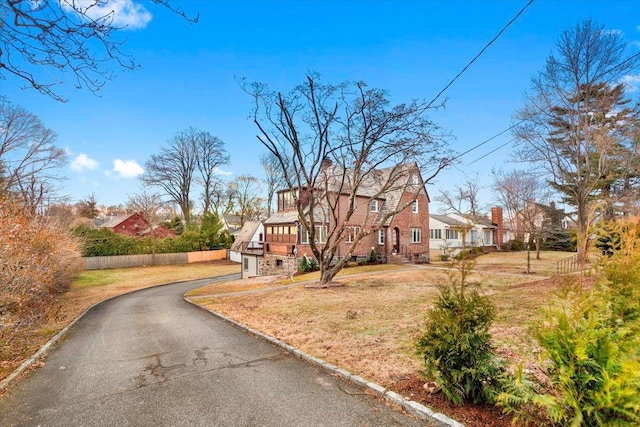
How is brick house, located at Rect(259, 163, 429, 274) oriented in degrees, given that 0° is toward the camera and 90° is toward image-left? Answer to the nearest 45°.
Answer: approximately 315°

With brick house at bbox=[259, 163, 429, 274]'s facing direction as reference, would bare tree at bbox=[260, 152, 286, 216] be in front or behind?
behind

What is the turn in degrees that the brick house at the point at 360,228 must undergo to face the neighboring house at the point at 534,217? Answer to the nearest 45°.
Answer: approximately 45° to its left

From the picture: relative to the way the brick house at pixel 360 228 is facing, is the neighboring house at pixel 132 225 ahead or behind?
behind

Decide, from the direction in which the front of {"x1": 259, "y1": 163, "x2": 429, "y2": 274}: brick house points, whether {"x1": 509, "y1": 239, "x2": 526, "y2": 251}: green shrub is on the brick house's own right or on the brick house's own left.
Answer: on the brick house's own left

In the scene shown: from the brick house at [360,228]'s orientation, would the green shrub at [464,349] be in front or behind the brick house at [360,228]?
in front

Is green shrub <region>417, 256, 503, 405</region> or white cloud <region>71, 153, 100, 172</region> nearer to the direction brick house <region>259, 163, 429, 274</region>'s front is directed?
the green shrub

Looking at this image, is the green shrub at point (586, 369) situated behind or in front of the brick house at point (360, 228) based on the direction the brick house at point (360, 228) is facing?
in front

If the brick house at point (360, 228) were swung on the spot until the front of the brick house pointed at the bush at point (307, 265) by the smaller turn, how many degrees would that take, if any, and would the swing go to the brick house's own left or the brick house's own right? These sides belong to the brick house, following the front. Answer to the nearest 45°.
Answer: approximately 90° to the brick house's own right
